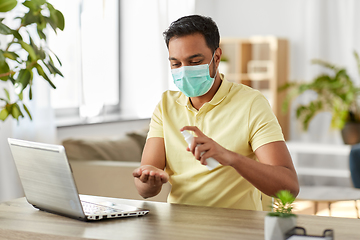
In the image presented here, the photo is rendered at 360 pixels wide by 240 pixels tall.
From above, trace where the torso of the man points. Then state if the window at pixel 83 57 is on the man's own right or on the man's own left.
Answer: on the man's own right

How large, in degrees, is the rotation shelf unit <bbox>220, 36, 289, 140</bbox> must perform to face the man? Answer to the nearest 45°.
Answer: approximately 45° to its left

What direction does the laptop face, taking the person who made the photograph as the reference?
facing away from the viewer and to the right of the viewer

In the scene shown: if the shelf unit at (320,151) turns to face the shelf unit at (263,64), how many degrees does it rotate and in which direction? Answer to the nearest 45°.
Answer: approximately 135° to its right

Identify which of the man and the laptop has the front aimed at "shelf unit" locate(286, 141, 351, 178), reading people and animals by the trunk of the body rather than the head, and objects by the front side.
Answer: the laptop

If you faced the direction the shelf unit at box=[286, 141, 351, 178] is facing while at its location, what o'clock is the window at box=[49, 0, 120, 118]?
The window is roughly at 2 o'clock from the shelf unit.

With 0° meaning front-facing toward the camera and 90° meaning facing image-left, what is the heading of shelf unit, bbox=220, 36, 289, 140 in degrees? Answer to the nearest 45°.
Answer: approximately 45°

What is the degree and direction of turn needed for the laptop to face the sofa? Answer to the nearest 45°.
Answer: approximately 45° to its left

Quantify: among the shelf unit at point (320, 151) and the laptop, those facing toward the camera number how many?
1

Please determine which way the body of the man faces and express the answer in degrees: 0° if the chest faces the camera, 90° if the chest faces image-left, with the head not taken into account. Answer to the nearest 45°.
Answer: approximately 45°

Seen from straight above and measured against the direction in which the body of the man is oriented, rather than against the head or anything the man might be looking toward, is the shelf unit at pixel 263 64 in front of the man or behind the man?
behind
